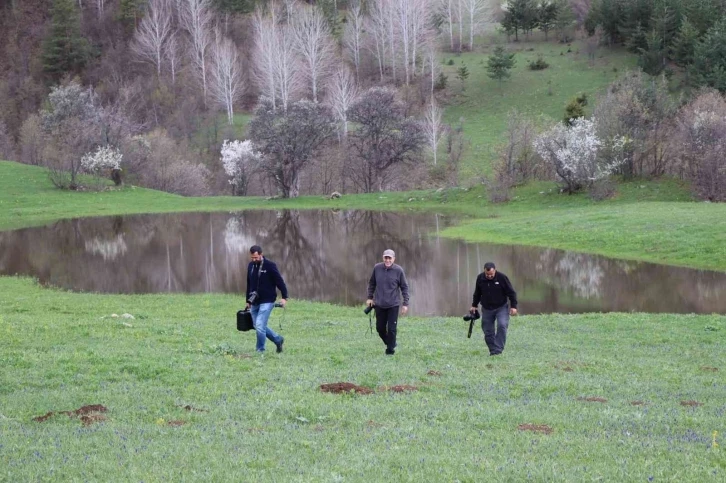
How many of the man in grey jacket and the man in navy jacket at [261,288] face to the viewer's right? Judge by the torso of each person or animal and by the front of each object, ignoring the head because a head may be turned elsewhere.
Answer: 0

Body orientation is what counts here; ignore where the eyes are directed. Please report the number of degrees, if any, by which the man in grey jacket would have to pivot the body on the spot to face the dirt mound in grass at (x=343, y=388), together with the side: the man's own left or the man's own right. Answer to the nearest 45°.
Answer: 0° — they already face it

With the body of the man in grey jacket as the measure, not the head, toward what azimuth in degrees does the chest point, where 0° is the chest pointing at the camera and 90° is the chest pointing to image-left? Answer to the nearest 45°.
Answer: approximately 0°

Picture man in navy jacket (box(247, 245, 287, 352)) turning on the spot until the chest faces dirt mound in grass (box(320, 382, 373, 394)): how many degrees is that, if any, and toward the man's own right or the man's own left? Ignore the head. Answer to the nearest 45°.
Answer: approximately 45° to the man's own left

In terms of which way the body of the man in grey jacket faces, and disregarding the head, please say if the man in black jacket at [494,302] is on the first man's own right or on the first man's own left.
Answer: on the first man's own left

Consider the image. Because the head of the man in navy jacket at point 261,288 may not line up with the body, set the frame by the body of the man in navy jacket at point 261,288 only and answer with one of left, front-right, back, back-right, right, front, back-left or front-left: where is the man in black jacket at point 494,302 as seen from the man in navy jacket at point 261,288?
back-left

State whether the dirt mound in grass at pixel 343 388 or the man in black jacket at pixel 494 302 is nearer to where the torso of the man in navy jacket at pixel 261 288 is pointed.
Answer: the dirt mound in grass

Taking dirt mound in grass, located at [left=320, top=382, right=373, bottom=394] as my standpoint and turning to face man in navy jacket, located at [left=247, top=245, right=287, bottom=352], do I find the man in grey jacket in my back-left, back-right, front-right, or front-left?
front-right

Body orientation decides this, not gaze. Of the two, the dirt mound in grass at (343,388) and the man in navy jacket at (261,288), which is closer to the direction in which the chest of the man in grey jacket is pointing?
the dirt mound in grass

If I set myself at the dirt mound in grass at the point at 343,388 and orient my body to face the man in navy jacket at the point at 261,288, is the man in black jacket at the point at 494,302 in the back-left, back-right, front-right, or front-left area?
front-right

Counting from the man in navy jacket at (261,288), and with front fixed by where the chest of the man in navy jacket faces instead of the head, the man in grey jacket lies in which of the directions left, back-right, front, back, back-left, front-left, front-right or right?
back-left

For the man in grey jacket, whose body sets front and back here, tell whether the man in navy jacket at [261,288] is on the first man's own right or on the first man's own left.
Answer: on the first man's own right
